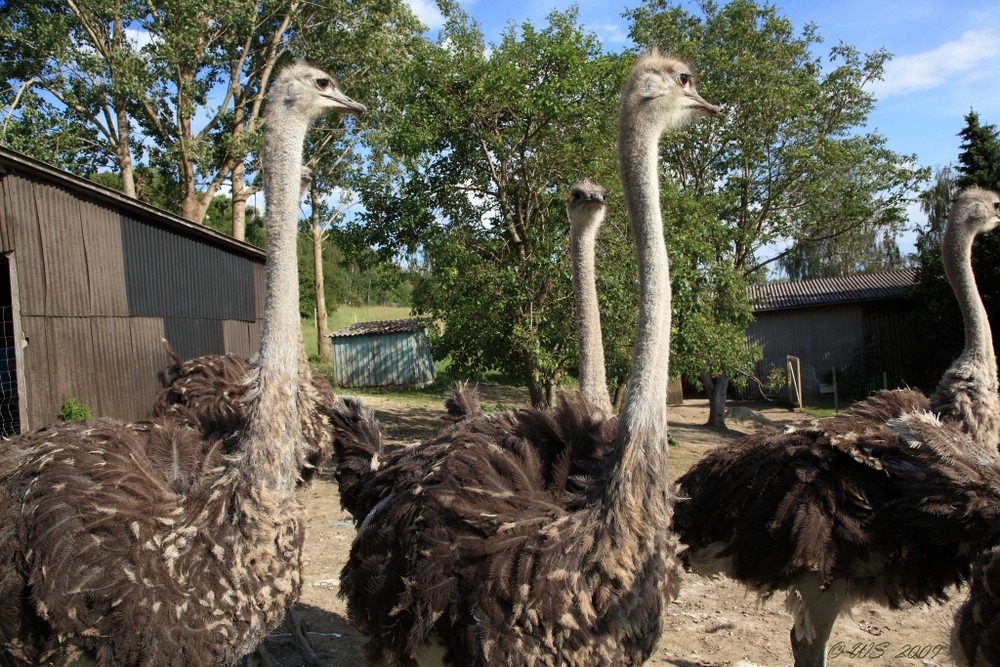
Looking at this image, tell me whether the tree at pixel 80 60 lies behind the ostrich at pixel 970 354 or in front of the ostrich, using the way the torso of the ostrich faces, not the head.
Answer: behind

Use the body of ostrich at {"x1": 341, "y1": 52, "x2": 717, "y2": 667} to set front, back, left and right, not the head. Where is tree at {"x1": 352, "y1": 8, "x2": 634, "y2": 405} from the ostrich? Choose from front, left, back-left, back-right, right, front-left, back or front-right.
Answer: left

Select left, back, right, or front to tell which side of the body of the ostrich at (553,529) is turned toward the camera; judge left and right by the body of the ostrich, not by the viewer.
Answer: right

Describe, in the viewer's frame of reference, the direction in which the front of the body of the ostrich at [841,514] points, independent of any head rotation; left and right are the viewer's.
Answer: facing to the right of the viewer

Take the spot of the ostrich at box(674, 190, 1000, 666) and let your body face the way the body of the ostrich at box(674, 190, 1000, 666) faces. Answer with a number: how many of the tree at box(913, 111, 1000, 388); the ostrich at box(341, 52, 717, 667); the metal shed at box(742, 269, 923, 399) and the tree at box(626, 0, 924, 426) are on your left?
3

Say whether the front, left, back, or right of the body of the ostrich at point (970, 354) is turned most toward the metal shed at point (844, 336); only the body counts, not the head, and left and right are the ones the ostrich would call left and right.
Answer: left

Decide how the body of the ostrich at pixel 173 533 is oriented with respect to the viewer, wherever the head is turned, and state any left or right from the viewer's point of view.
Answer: facing to the right of the viewer

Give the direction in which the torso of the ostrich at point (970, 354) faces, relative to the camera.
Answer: to the viewer's right

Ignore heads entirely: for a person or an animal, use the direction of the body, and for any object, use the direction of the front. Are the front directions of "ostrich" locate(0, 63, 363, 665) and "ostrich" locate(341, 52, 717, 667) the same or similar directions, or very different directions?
same or similar directions

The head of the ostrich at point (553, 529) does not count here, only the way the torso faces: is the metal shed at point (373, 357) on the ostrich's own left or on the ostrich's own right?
on the ostrich's own left

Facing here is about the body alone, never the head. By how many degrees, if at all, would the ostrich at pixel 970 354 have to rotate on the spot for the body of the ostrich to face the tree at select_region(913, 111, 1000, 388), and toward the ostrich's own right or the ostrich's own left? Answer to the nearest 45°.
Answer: approximately 90° to the ostrich's own left
